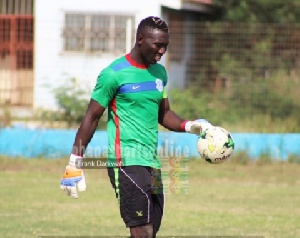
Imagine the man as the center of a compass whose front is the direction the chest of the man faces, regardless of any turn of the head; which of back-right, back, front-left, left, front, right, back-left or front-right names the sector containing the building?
back-left

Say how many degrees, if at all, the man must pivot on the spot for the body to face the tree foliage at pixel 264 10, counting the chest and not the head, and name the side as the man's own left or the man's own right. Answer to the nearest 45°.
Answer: approximately 135° to the man's own left

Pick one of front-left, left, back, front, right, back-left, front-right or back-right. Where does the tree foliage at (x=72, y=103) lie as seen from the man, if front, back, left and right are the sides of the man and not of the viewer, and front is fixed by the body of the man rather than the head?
back-left

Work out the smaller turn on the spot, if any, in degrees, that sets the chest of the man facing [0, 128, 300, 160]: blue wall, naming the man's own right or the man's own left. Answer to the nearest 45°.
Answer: approximately 135° to the man's own left

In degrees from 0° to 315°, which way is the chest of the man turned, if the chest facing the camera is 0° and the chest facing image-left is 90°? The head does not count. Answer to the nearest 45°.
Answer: approximately 315°
